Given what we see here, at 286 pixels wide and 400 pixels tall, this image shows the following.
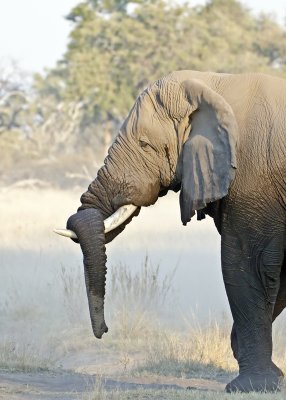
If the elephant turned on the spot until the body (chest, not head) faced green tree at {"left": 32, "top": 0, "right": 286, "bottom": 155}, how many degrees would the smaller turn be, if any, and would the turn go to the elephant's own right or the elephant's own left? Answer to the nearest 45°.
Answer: approximately 90° to the elephant's own right

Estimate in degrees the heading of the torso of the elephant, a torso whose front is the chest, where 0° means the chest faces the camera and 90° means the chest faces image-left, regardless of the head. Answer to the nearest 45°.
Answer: approximately 90°
